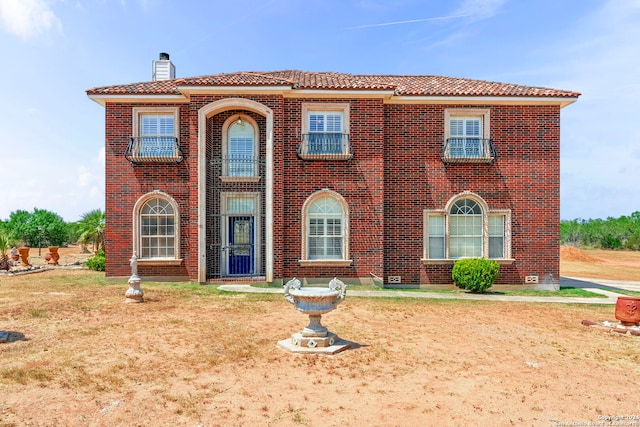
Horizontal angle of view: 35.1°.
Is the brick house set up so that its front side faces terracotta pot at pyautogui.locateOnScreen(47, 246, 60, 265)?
no

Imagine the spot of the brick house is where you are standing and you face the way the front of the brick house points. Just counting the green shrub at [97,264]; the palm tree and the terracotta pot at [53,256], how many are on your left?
0

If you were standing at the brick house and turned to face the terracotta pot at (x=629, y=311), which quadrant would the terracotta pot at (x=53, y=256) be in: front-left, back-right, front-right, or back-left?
back-right

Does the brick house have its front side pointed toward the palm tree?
no

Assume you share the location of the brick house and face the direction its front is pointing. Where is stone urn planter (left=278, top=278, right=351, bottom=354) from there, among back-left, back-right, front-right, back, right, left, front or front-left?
front

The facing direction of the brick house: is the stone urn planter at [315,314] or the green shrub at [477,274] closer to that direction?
the stone urn planter

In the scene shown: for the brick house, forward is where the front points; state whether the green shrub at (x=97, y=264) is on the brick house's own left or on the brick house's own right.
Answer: on the brick house's own right

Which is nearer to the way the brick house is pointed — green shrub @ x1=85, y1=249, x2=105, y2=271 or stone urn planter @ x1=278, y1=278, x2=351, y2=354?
the stone urn planter

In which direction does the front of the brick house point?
toward the camera

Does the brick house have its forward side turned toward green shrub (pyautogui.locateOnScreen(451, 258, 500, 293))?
no
